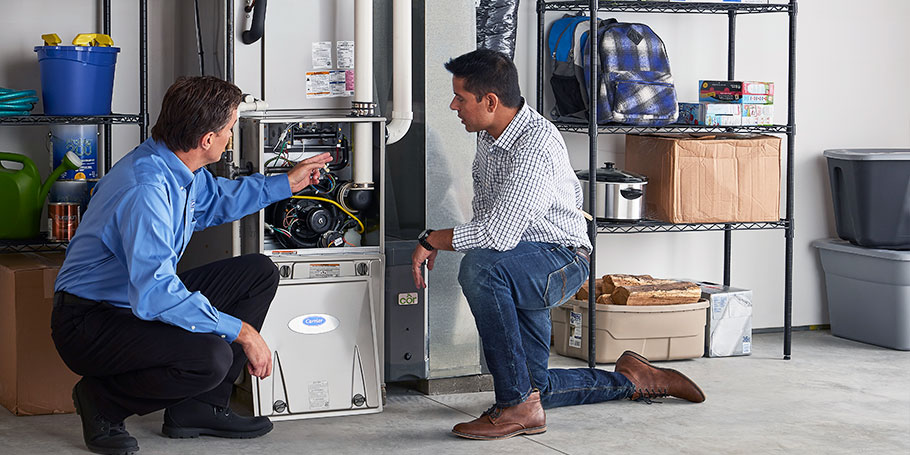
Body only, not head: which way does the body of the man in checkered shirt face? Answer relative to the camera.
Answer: to the viewer's left

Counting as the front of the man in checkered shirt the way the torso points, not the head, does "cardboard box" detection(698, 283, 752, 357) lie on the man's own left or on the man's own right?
on the man's own right

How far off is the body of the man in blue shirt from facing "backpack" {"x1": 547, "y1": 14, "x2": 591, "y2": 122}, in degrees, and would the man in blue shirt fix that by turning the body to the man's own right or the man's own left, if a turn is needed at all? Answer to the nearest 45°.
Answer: approximately 45° to the man's own left

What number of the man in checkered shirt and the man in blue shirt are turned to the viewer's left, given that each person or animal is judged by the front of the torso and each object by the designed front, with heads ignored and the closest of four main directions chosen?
1

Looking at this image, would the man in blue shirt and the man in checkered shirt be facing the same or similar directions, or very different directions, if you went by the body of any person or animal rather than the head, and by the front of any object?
very different directions

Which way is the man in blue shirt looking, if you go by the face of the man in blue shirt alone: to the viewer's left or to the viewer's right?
to the viewer's right

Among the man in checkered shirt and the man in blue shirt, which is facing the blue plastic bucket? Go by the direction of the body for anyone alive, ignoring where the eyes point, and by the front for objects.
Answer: the man in checkered shirt

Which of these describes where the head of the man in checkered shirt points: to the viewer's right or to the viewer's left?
to the viewer's left

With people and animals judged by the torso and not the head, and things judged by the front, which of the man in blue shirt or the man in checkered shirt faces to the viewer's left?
the man in checkered shirt

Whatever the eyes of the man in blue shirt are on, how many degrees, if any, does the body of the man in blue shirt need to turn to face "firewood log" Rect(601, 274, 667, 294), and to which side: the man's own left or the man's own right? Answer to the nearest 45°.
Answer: approximately 45° to the man's own left

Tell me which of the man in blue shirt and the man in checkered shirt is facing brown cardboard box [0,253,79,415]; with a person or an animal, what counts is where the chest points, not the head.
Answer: the man in checkered shirt

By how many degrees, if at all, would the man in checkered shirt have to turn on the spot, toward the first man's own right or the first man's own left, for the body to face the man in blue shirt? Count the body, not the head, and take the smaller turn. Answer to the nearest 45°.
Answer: approximately 45° to the first man's own left

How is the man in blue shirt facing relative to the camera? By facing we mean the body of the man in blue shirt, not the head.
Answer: to the viewer's right

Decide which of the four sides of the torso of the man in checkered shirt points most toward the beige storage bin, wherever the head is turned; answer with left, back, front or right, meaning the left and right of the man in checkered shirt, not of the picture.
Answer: right
